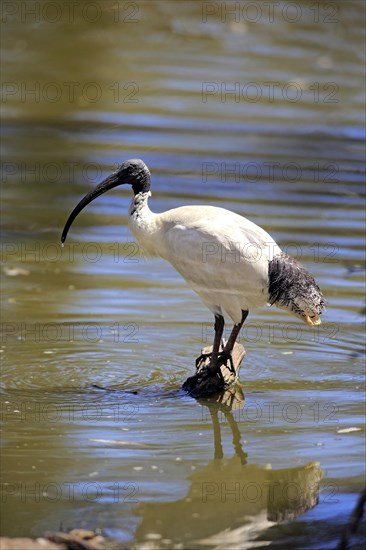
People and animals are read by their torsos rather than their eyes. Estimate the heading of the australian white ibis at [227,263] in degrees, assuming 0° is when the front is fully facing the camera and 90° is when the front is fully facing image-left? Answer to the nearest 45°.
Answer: approximately 90°
